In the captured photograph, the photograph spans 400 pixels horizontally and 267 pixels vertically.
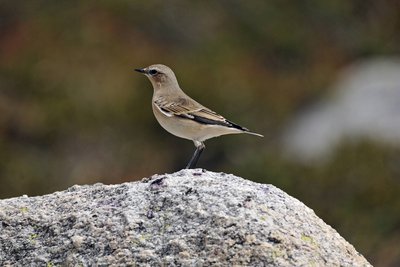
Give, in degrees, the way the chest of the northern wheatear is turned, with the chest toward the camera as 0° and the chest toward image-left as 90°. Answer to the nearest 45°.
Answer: approximately 90°
